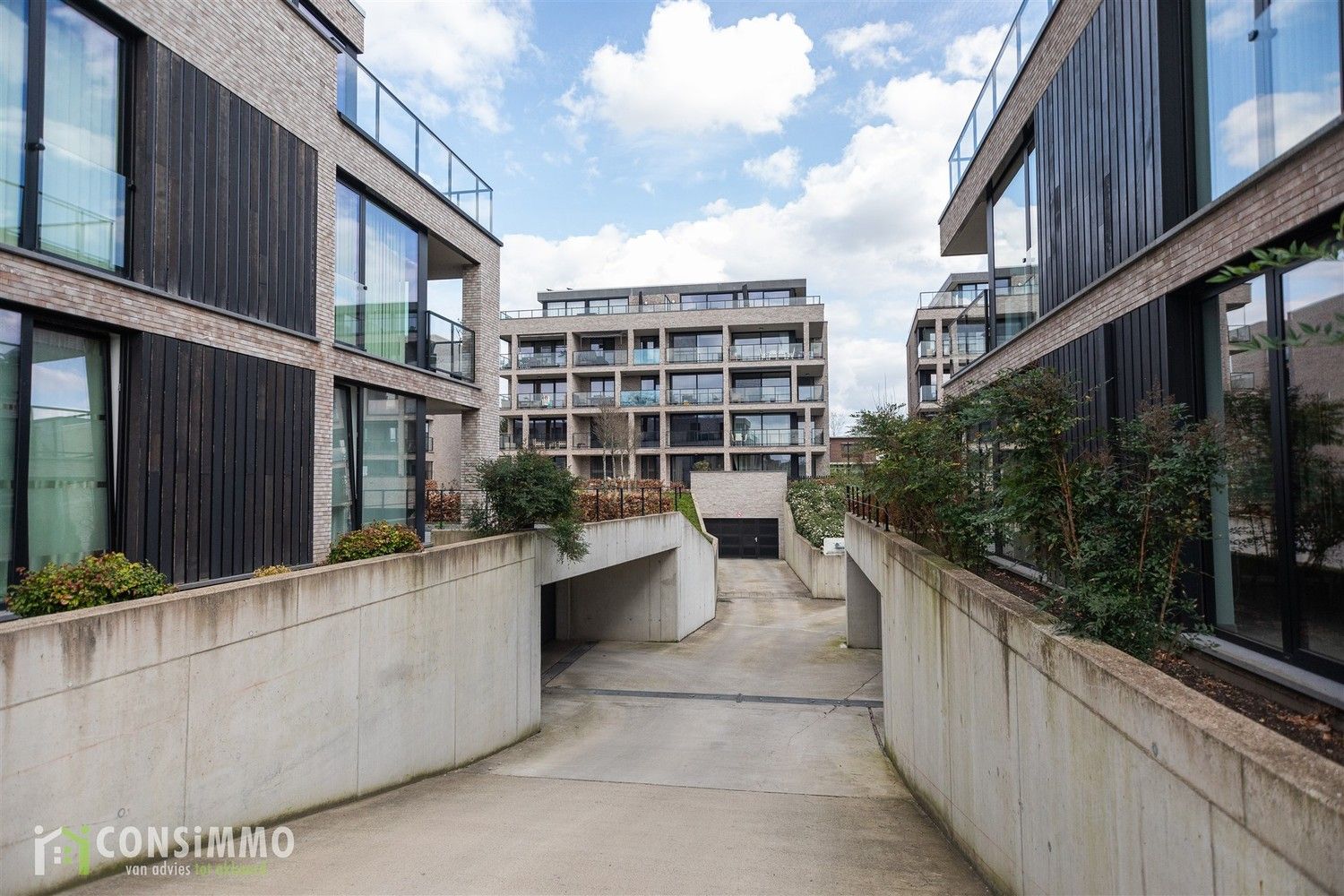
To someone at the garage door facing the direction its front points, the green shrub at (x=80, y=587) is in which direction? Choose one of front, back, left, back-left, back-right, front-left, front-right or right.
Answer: front

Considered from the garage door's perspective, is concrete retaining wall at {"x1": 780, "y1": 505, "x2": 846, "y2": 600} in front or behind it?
in front

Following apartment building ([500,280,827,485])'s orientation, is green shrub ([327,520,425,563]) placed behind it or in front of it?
in front

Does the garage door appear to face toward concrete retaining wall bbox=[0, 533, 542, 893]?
yes

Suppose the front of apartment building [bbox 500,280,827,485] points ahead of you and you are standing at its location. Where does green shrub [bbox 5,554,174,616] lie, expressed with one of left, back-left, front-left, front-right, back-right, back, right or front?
front

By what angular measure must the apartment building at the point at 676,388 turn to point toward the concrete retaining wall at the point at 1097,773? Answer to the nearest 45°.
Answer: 0° — it already faces it

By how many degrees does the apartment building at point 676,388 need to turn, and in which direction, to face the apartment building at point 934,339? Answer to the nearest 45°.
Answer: approximately 90° to its left

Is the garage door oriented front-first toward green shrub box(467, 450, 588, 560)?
yes

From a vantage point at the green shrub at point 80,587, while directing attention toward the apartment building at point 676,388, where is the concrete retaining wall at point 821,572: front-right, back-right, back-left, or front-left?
front-right

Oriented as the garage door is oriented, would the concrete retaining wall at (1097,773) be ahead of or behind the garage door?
ahead

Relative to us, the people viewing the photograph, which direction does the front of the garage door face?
facing the viewer

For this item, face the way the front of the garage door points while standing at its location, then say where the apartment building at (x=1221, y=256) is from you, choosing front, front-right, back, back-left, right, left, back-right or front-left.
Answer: front

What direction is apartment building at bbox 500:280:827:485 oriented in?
toward the camera

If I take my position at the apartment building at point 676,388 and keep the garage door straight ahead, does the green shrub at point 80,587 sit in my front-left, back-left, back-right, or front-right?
front-right

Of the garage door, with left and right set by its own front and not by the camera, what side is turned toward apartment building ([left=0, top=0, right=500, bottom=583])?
front

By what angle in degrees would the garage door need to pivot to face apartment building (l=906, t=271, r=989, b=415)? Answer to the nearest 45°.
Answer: approximately 90° to its left

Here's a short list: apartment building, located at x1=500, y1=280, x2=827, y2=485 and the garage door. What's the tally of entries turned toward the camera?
2

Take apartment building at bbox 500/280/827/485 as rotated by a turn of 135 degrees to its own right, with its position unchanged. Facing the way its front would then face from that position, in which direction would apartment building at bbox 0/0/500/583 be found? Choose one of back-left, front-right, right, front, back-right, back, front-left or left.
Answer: back-left
